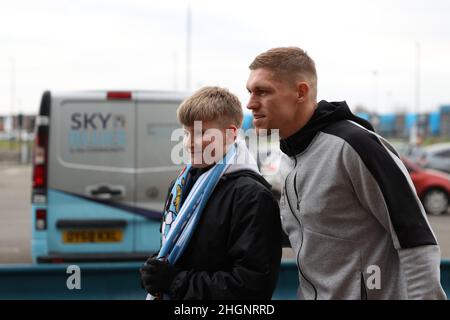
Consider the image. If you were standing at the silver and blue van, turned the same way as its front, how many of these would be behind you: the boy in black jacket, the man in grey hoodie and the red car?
2

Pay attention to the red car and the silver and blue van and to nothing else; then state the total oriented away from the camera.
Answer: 1

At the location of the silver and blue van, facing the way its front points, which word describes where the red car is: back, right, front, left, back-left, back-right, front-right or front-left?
front-right

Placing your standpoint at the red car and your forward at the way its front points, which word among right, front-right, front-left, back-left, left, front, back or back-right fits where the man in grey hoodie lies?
right

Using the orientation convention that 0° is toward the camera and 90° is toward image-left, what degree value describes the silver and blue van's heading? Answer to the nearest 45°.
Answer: approximately 180°

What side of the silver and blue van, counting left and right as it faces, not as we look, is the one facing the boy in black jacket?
back

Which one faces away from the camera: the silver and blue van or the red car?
the silver and blue van

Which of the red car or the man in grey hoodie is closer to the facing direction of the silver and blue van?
the red car

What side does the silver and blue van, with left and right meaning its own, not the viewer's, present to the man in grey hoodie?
back

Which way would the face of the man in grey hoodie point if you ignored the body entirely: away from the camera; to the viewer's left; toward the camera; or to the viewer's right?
to the viewer's left
